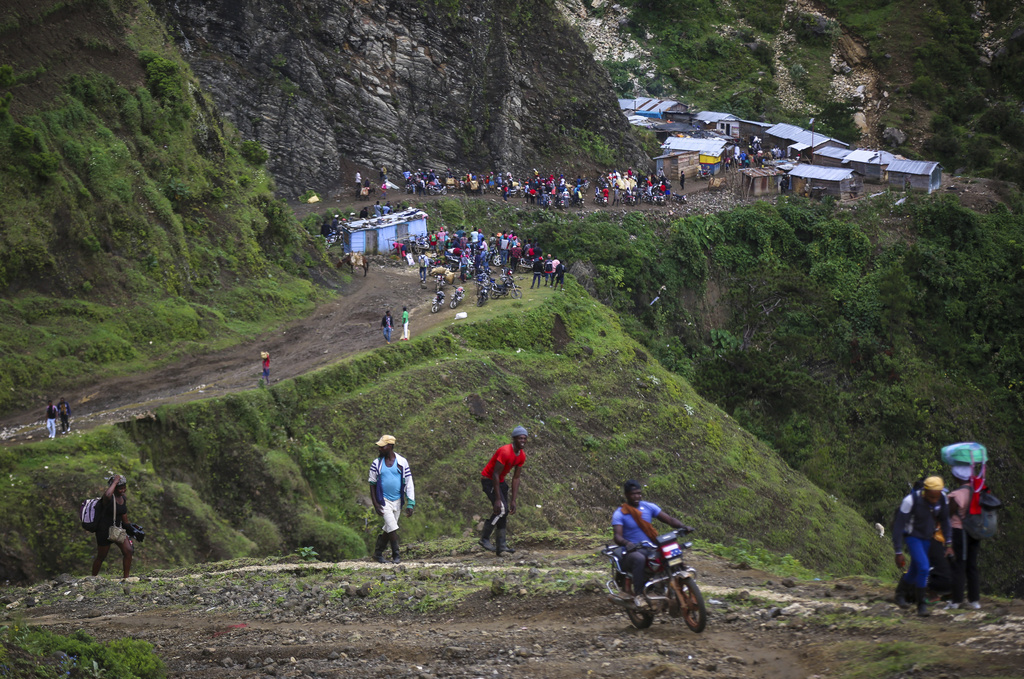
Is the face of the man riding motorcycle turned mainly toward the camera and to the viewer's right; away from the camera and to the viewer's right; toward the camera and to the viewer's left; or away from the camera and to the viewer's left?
toward the camera and to the viewer's right

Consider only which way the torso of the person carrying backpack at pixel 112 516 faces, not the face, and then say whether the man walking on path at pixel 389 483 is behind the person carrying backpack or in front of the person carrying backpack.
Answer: in front

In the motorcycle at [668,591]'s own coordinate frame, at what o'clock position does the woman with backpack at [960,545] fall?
The woman with backpack is roughly at 10 o'clock from the motorcycle.

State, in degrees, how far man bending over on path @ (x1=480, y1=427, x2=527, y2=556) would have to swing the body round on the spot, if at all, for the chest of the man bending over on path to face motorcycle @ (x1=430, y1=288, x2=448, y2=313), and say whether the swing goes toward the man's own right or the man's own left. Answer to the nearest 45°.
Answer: approximately 135° to the man's own left

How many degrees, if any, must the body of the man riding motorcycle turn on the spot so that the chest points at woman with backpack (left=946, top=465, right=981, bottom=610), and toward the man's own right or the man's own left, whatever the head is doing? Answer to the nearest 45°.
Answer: approximately 45° to the man's own left

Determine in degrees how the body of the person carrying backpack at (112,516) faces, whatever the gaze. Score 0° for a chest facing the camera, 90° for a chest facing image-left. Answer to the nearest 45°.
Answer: approximately 315°

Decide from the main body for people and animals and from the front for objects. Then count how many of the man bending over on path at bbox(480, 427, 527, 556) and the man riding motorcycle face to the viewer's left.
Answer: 0

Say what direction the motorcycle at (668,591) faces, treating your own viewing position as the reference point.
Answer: facing the viewer and to the right of the viewer

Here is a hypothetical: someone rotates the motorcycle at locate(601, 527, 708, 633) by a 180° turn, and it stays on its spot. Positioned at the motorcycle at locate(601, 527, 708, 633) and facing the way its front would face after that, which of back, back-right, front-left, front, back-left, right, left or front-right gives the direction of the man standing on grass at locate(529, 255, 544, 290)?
front-right

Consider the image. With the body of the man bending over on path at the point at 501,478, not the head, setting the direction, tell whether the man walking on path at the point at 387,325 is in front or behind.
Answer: behind
